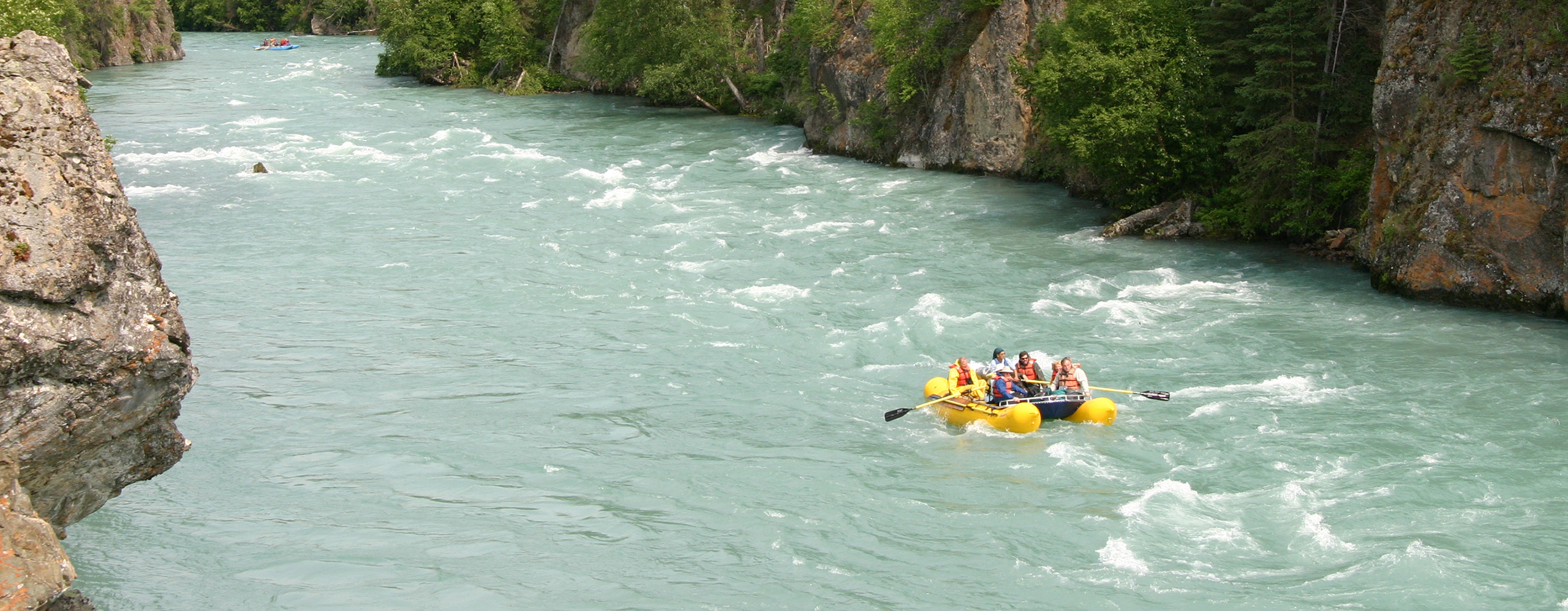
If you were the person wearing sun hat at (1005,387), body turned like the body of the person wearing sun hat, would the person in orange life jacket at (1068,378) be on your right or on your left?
on your left

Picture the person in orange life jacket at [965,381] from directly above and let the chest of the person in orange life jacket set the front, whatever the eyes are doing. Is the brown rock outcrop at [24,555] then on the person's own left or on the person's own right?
on the person's own right

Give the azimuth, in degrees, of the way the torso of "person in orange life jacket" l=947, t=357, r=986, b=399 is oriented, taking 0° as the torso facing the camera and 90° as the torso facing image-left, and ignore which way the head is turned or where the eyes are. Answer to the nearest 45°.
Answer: approximately 315°

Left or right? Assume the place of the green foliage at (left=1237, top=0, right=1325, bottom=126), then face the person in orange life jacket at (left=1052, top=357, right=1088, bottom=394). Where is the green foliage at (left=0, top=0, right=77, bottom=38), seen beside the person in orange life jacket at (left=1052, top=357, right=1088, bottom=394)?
right
